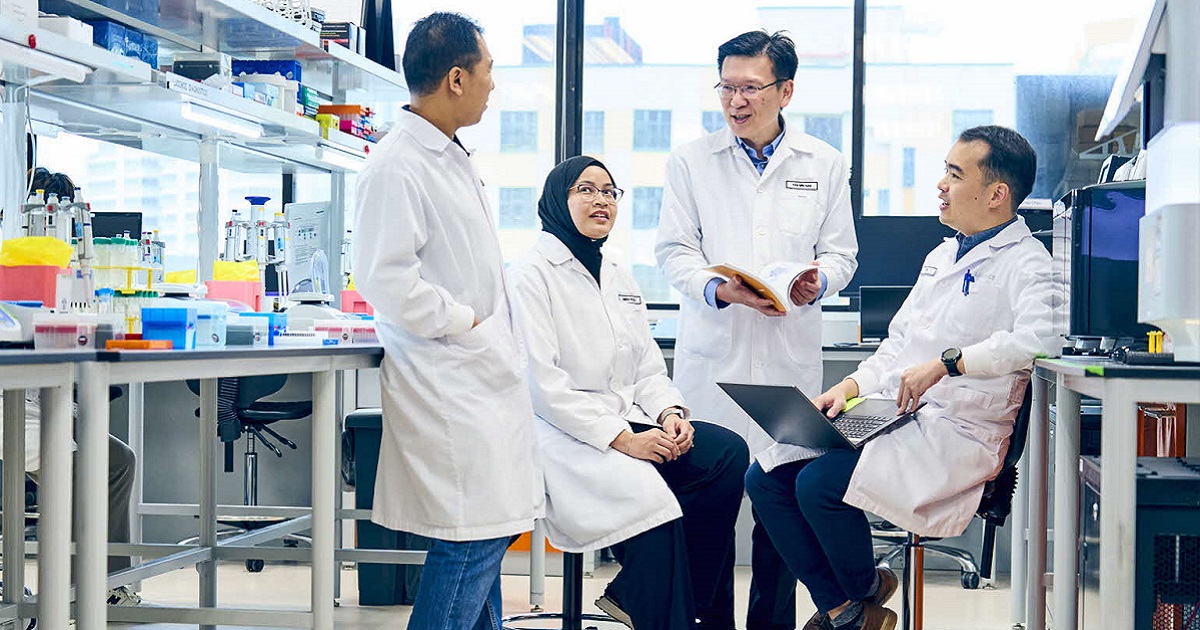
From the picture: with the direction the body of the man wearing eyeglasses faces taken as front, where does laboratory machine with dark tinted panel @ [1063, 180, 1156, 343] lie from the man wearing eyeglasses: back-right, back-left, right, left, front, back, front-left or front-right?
front-left

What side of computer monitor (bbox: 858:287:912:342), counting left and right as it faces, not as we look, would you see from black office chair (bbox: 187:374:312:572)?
right

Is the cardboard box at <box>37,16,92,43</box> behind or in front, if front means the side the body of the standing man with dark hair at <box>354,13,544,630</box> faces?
behind

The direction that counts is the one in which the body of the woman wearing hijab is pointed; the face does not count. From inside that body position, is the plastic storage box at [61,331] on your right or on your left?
on your right

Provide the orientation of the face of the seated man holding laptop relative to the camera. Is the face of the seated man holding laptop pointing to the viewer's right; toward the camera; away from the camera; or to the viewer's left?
to the viewer's left

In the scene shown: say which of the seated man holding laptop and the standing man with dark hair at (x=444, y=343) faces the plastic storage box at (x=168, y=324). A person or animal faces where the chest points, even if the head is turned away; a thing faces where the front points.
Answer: the seated man holding laptop

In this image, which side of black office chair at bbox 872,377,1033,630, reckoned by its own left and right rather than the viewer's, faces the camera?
left

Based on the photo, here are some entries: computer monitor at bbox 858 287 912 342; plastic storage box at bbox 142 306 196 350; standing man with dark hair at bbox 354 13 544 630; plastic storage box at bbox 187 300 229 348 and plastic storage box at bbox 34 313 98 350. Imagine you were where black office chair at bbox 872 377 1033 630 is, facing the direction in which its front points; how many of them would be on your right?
1

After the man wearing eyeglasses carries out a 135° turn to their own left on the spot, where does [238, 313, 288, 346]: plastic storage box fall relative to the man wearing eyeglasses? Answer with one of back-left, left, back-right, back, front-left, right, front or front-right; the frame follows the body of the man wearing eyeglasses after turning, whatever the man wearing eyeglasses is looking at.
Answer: back

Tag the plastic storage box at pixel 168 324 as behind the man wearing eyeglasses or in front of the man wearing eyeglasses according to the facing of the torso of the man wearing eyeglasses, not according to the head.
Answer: in front

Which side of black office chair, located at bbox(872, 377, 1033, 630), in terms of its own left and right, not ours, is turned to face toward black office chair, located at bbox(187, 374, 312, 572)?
front

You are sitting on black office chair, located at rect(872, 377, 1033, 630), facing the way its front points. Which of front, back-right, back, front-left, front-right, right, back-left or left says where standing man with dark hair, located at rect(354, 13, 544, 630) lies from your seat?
front-left

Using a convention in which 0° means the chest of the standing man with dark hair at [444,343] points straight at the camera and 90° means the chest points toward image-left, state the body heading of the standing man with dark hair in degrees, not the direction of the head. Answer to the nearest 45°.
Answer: approximately 270°

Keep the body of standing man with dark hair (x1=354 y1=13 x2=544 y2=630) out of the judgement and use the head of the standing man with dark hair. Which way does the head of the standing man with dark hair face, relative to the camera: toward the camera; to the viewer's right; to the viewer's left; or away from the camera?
to the viewer's right

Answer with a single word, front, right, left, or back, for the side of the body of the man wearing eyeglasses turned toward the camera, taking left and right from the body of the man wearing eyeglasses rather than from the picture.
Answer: front

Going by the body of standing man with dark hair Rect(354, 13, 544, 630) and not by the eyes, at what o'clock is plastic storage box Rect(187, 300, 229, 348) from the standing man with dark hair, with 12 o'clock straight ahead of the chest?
The plastic storage box is roughly at 6 o'clock from the standing man with dark hair.
